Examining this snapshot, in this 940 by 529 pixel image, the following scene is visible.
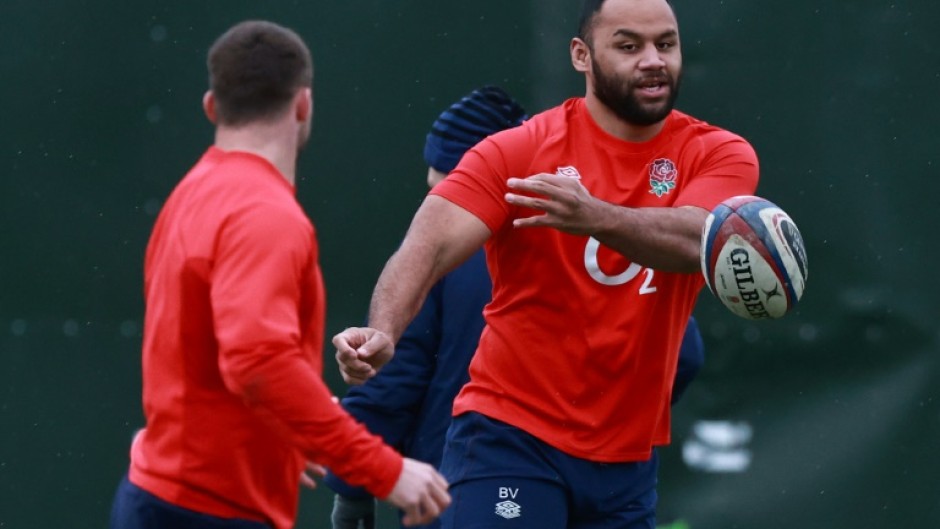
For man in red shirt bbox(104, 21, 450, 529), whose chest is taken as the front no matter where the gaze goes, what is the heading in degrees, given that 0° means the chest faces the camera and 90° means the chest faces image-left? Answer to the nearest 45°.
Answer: approximately 225°

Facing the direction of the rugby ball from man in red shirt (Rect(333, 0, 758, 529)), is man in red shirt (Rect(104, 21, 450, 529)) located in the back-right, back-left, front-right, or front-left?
back-right

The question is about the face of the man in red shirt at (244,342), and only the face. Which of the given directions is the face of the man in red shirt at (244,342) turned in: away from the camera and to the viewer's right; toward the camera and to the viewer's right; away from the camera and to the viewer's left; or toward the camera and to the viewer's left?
away from the camera and to the viewer's right
